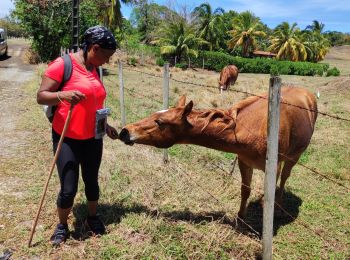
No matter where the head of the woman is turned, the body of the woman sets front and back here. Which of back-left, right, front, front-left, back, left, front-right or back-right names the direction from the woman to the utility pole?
back-left

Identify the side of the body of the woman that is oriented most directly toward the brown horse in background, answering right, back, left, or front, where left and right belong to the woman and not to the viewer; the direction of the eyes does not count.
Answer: left

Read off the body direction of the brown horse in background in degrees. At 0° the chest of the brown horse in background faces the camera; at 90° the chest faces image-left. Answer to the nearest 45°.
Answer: approximately 45°

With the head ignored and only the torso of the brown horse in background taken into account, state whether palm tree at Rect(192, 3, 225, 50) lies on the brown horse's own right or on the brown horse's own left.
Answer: on the brown horse's own right

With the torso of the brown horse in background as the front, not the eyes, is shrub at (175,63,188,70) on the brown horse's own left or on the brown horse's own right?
on the brown horse's own right

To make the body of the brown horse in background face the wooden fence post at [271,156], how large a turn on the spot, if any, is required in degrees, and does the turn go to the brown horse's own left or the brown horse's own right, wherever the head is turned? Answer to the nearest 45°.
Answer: approximately 45° to the brown horse's own left

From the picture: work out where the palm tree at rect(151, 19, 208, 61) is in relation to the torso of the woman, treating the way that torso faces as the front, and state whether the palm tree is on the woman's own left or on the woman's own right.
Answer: on the woman's own left

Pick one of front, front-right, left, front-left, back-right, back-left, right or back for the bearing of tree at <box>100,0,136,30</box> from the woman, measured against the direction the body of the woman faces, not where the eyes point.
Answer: back-left

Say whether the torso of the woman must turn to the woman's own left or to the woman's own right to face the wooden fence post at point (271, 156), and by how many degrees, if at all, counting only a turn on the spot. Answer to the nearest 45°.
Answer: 0° — they already face it

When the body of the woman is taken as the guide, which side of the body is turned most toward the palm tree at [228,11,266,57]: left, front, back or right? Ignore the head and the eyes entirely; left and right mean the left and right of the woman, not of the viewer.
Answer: left
